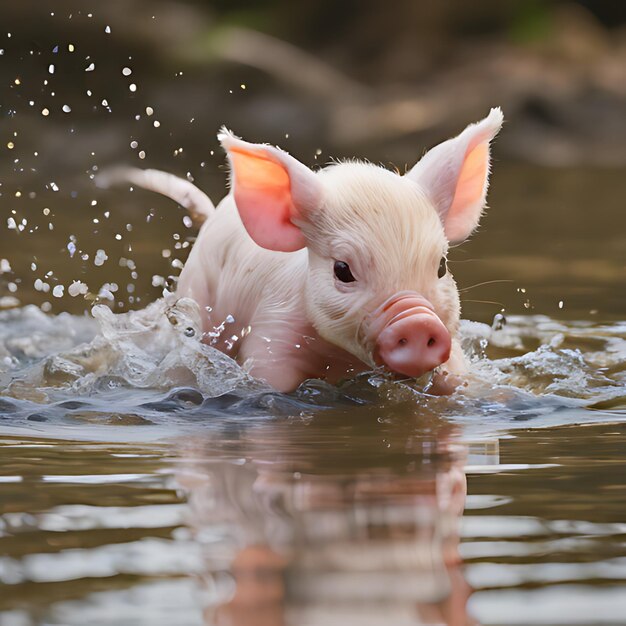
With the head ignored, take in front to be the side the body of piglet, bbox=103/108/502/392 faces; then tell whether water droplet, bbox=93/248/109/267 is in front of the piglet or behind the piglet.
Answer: behind

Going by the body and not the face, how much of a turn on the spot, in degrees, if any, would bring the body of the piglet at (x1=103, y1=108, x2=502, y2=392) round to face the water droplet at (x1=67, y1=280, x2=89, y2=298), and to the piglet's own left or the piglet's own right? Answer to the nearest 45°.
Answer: approximately 180°

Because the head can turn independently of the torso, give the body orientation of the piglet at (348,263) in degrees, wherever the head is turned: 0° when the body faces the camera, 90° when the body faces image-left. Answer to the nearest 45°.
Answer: approximately 315°
